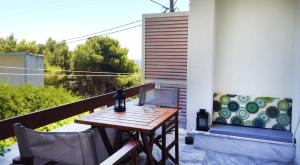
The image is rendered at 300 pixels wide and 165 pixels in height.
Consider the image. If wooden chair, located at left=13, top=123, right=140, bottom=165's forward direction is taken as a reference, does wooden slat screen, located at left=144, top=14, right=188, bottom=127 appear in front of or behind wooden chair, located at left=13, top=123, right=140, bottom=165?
in front

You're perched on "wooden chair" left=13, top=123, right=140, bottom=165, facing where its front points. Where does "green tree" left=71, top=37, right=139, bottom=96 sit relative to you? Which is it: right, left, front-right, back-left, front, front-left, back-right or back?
front-left

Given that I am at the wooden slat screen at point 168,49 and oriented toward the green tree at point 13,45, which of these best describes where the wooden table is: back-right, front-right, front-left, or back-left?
back-left

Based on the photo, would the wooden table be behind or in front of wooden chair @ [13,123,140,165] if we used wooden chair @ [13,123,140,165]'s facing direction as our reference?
in front

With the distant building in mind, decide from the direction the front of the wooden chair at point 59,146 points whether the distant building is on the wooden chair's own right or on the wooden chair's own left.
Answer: on the wooden chair's own left

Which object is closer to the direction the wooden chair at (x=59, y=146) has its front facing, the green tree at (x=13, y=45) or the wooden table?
the wooden table

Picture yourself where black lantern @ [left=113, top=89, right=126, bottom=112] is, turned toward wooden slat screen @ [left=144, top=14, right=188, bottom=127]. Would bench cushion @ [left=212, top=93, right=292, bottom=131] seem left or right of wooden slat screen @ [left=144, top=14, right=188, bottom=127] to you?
right

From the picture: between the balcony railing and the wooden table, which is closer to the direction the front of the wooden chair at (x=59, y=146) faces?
the wooden table

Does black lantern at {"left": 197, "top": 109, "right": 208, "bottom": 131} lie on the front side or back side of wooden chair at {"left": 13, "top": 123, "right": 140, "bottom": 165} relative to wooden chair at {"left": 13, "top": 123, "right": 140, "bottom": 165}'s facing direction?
on the front side

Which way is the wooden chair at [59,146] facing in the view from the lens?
facing away from the viewer and to the right of the viewer
